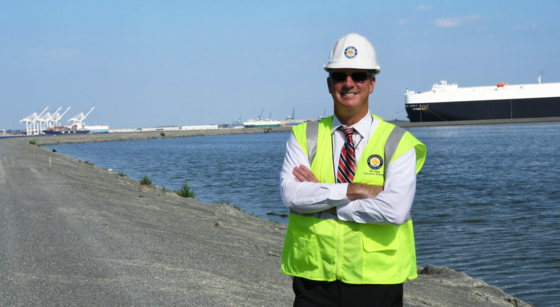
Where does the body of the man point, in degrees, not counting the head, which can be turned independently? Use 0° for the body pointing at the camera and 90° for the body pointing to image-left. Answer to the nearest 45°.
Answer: approximately 0°
